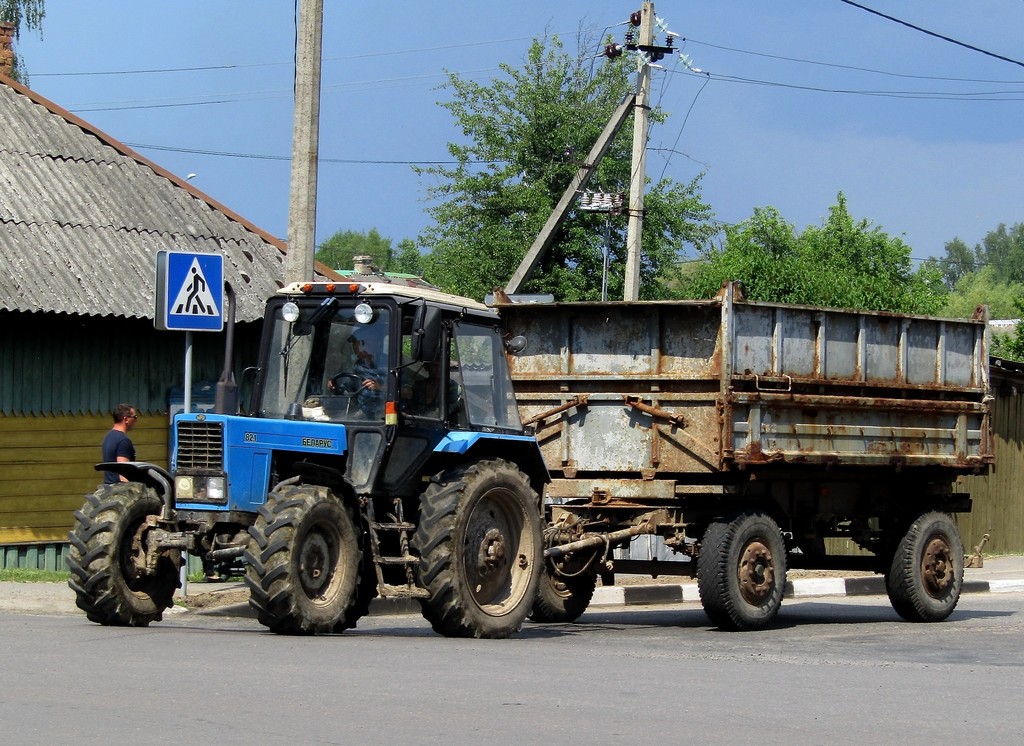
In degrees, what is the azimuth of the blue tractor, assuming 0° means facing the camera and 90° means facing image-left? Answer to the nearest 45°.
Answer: approximately 45°

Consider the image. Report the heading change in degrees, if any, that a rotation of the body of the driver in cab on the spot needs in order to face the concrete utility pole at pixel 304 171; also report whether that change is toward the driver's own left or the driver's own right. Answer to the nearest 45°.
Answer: approximately 135° to the driver's own right

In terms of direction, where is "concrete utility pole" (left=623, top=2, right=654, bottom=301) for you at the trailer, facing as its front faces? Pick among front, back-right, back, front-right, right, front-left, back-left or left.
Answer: back-right

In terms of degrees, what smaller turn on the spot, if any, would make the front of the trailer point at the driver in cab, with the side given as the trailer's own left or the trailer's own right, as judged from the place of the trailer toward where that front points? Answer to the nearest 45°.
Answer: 0° — it already faces them

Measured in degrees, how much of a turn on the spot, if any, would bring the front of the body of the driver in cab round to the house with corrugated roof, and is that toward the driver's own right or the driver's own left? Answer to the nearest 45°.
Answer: approximately 90° to the driver's own right

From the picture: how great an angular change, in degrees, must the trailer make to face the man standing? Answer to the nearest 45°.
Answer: approximately 45° to its right

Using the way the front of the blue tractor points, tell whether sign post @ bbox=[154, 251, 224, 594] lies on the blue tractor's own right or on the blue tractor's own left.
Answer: on the blue tractor's own right

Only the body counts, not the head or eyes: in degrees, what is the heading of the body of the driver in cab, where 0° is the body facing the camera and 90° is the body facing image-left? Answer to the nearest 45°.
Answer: approximately 45°
